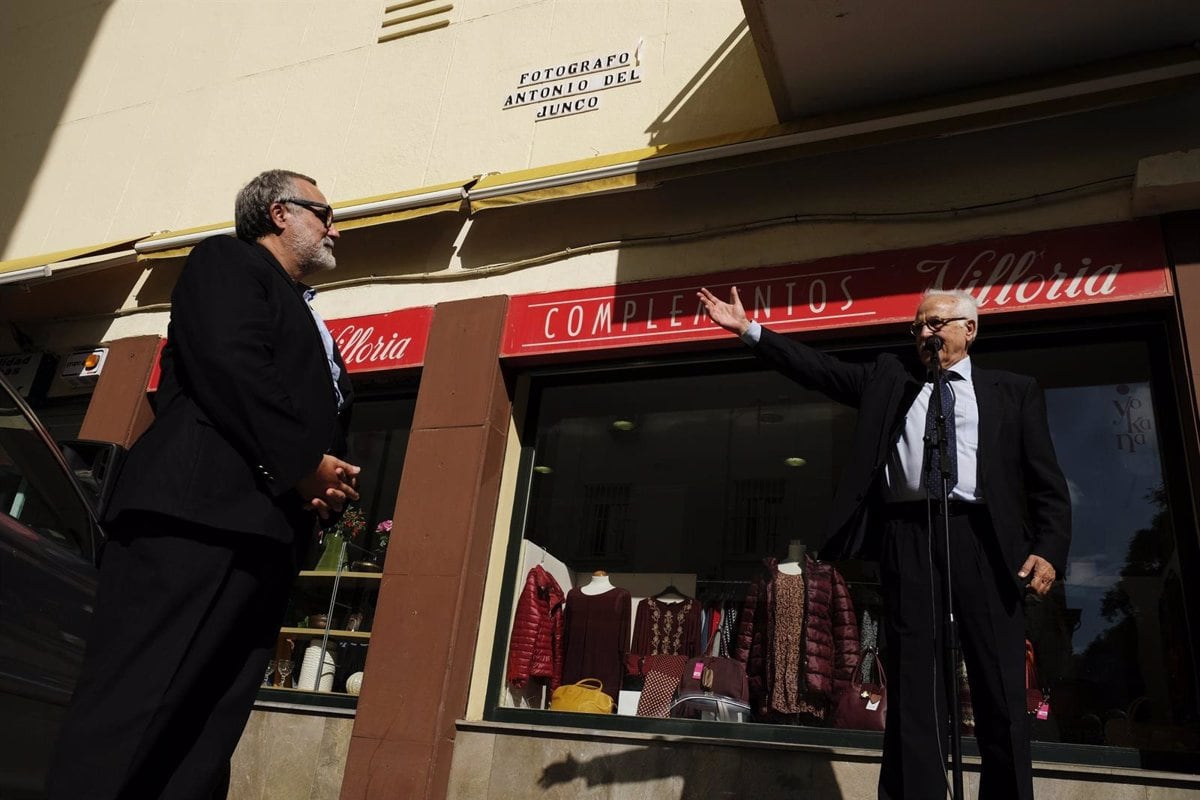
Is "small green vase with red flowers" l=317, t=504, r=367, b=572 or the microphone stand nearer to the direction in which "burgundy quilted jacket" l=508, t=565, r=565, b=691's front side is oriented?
the microphone stand

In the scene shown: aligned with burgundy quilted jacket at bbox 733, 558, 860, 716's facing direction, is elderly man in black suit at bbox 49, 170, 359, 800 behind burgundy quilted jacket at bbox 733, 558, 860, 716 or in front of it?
in front

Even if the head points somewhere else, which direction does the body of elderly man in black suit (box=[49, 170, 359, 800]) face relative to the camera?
to the viewer's right

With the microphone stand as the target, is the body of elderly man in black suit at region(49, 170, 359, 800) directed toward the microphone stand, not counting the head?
yes

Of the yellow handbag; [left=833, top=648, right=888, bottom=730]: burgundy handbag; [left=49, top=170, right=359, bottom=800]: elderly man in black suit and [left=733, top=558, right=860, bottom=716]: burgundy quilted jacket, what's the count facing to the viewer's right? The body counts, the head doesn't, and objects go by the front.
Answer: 1

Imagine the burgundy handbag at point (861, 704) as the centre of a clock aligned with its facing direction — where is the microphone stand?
The microphone stand is roughly at 12 o'clock from the burgundy handbag.

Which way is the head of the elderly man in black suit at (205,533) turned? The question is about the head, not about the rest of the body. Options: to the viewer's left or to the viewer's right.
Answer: to the viewer's right

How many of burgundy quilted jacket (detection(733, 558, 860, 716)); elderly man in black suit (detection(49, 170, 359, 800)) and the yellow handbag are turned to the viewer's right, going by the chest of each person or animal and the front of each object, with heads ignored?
1

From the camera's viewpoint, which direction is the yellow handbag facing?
toward the camera

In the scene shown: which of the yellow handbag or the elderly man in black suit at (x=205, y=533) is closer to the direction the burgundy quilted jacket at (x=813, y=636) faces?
the elderly man in black suit

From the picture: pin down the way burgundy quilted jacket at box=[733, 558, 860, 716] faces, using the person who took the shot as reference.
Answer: facing the viewer

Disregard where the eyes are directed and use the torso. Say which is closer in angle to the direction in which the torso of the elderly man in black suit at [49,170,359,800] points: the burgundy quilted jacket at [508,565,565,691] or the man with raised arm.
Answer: the man with raised arm

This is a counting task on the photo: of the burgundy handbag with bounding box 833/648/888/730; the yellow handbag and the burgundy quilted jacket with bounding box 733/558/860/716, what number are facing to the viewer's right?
0

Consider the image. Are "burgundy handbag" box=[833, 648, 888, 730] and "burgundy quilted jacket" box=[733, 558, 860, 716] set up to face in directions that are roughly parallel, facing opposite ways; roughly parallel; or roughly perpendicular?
roughly parallel

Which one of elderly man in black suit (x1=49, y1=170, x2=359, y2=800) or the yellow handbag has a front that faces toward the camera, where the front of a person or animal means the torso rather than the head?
the yellow handbag

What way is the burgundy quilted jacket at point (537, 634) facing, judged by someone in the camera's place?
facing the viewer and to the right of the viewer

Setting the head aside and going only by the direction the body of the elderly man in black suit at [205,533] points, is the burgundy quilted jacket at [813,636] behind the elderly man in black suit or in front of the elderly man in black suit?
in front

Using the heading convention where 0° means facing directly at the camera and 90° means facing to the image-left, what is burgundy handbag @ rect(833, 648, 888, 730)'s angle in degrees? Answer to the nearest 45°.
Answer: approximately 0°
